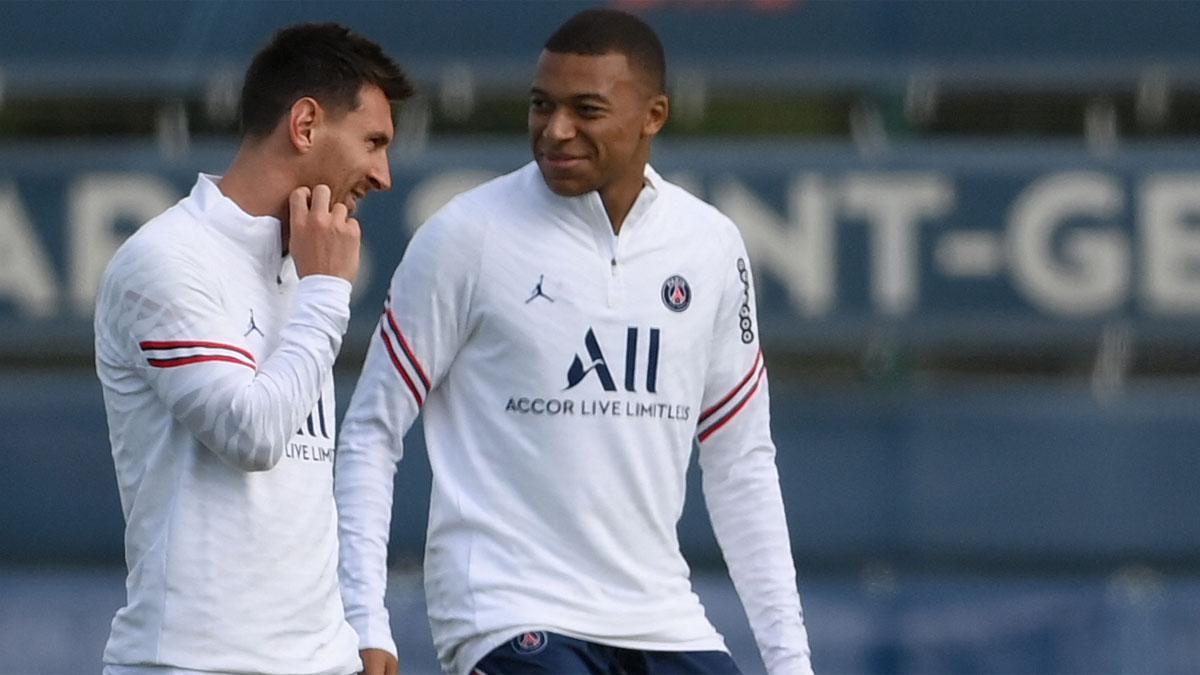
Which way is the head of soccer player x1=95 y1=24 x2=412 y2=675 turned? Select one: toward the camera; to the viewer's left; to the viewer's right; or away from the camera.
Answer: to the viewer's right

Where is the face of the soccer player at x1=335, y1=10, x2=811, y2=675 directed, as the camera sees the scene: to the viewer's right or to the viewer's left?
to the viewer's left

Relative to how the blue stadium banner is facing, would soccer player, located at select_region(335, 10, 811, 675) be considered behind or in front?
in front

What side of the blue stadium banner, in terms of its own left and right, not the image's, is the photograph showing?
front

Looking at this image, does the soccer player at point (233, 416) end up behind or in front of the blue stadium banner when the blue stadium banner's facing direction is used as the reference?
in front

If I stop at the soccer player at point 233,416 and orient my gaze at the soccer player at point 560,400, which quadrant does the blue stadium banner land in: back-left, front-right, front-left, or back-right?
front-left
